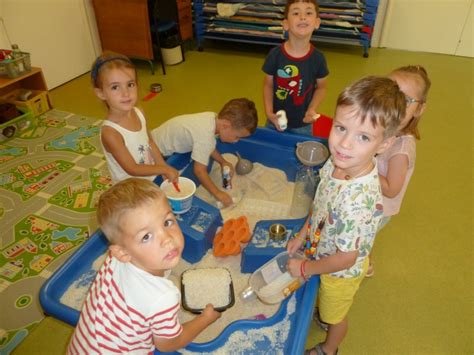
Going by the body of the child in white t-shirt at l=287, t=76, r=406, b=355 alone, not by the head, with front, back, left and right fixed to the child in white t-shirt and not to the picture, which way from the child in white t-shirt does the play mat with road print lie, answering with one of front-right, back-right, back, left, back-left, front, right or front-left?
front-right

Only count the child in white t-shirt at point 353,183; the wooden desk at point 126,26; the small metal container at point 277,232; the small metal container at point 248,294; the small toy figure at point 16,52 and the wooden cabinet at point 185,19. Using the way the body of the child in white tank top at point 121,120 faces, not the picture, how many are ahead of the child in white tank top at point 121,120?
3

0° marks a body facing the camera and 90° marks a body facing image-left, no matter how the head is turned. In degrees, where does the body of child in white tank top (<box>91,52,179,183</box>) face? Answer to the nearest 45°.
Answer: approximately 315°

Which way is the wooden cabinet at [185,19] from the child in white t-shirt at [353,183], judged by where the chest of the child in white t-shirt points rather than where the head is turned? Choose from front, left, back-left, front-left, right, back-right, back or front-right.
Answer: right

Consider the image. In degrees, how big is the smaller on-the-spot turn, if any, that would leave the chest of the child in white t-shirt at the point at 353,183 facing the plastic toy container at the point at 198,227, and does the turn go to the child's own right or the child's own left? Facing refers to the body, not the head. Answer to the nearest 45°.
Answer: approximately 45° to the child's own right

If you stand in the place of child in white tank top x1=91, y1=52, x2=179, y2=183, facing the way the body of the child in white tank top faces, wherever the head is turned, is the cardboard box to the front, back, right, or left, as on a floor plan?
back

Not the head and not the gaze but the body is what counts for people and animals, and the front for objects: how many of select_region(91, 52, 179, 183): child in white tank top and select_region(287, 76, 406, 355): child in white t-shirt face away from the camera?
0

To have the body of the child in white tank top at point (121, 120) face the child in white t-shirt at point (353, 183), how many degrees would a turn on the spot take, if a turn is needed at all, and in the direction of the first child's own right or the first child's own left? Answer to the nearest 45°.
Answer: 0° — they already face them

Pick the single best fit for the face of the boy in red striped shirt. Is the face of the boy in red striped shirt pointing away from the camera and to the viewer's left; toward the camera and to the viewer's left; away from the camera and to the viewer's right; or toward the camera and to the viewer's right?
toward the camera and to the viewer's right

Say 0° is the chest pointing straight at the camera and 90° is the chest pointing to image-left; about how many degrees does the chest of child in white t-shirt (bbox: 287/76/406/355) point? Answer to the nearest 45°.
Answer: approximately 45°

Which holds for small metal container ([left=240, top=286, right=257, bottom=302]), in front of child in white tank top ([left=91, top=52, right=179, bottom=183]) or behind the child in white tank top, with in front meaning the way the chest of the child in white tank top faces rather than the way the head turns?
in front

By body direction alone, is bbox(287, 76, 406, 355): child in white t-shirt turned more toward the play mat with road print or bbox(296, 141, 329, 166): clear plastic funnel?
the play mat with road print
